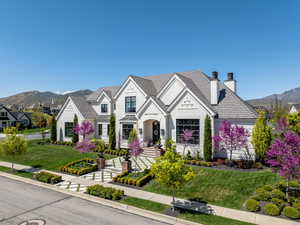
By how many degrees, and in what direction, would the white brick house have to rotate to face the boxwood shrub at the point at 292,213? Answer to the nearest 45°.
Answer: approximately 45° to its left

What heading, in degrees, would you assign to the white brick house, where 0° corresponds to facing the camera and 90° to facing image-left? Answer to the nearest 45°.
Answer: approximately 45°

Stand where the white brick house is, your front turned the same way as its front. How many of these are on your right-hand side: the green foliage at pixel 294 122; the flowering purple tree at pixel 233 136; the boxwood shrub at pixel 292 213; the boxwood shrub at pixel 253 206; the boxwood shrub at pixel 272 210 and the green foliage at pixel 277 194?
0

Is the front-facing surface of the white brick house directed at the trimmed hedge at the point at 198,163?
no

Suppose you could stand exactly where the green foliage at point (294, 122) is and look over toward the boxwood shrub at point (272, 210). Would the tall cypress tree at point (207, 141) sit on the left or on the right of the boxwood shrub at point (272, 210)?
right

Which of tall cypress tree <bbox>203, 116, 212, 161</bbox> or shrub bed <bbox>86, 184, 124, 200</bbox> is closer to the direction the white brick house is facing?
the shrub bed

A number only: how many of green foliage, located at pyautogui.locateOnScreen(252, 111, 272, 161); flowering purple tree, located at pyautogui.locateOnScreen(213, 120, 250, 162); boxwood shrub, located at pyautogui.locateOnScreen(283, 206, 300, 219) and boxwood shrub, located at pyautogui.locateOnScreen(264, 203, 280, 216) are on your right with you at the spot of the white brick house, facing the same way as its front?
0

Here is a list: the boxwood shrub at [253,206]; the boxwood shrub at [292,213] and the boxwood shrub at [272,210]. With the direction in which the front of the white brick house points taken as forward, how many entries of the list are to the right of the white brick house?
0

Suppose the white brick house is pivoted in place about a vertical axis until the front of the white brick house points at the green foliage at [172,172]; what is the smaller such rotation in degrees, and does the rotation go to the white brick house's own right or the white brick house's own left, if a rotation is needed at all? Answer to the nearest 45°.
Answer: approximately 45° to the white brick house's own left

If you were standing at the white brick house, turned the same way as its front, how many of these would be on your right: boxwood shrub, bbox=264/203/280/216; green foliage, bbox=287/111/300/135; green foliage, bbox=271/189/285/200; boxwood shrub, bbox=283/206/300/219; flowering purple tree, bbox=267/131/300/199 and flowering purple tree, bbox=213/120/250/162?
0

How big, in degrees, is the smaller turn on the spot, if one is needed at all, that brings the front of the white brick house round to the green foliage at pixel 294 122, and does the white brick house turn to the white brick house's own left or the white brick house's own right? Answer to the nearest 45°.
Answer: approximately 135° to the white brick house's own left

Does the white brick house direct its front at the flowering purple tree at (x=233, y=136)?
no

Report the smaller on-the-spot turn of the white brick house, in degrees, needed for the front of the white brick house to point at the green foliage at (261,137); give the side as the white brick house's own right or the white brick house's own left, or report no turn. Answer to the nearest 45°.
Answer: approximately 90° to the white brick house's own left

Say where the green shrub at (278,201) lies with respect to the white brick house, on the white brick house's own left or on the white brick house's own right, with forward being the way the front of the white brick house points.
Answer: on the white brick house's own left
